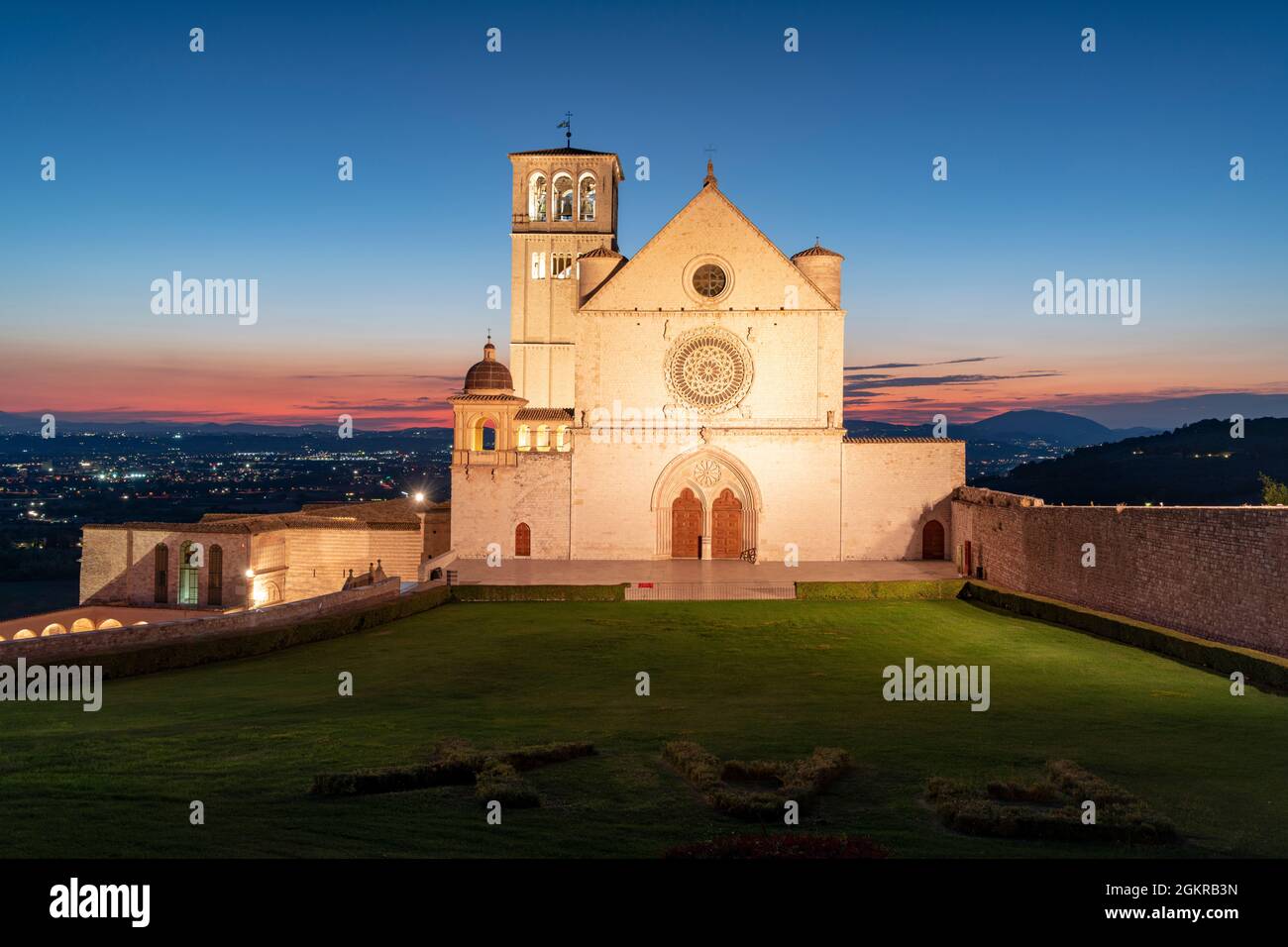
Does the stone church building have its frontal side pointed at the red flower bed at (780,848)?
yes

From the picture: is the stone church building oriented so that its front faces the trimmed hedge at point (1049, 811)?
yes

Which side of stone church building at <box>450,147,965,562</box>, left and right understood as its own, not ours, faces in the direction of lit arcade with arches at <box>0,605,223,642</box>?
right

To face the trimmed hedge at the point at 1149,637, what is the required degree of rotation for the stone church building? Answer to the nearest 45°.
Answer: approximately 45° to its left

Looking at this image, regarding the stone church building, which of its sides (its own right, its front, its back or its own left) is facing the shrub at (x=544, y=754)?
front

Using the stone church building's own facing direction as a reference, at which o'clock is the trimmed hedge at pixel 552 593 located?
The trimmed hedge is roughly at 1 o'clock from the stone church building.

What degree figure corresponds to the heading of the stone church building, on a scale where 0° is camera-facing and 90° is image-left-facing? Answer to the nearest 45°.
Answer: approximately 0°

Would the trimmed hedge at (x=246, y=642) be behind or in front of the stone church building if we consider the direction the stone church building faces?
in front

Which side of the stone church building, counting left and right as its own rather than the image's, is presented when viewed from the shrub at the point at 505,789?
front

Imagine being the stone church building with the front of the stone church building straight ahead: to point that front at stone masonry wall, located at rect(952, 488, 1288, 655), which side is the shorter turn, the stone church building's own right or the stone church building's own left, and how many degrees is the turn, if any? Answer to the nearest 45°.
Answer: approximately 45° to the stone church building's own left
